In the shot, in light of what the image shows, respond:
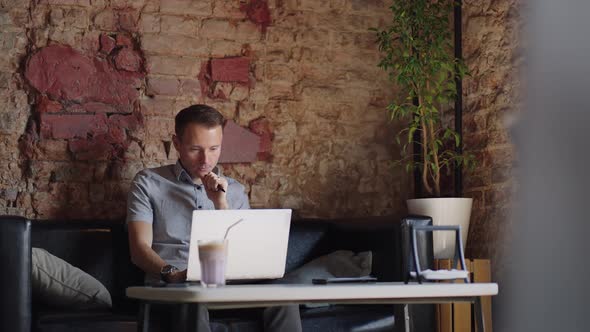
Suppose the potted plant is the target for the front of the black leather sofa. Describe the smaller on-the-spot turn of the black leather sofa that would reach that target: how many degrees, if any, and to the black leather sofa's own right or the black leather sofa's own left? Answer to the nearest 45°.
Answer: approximately 90° to the black leather sofa's own left

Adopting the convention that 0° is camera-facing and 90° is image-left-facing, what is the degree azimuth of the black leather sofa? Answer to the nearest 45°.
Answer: approximately 0°

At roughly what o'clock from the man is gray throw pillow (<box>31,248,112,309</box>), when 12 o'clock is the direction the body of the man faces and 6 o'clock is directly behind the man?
The gray throw pillow is roughly at 4 o'clock from the man.

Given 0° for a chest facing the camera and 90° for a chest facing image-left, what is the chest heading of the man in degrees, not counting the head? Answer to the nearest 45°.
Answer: approximately 315°

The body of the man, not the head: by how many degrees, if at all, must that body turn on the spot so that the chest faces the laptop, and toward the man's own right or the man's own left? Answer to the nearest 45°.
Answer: approximately 45° to the man's own right
